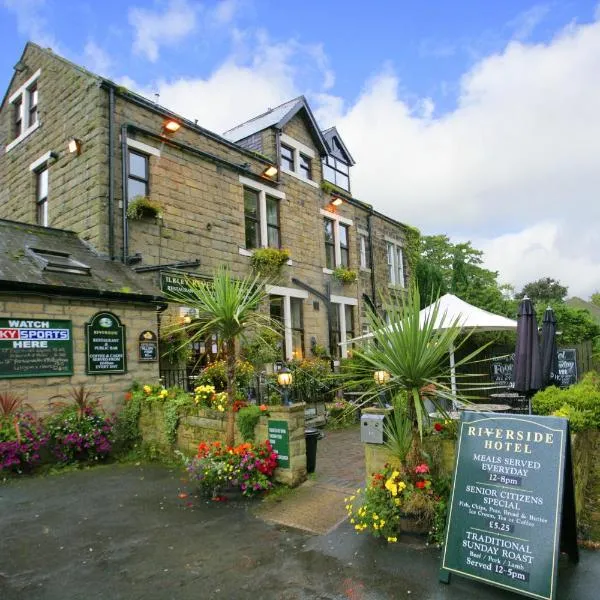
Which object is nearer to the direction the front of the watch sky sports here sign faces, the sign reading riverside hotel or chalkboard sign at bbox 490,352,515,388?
the sign reading riverside hotel

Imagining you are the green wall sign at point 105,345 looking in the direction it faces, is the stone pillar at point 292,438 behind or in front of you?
in front

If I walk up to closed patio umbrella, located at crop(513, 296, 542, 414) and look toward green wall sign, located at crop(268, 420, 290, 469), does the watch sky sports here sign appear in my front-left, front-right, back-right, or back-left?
front-right

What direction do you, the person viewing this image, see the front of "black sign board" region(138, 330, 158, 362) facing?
facing the viewer

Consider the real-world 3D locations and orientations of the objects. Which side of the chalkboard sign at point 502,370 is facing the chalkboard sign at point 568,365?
left

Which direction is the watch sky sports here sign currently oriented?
toward the camera

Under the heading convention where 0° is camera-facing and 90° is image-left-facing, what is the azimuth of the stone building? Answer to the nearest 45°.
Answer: approximately 315°

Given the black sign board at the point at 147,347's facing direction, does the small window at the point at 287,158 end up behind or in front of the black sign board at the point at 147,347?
behind

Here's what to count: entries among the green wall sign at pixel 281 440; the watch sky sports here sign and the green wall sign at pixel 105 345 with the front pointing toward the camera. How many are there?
3

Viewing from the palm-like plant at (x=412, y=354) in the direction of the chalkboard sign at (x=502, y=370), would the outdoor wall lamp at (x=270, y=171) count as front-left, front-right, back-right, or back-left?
front-left

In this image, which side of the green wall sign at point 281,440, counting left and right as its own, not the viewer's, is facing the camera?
front

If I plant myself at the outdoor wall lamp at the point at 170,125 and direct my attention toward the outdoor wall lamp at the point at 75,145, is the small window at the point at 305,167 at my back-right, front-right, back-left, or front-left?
back-right

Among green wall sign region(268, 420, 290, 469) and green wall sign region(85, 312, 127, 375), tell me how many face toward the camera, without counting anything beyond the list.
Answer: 2

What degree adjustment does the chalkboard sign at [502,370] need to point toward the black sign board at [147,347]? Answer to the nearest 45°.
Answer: approximately 45° to its right

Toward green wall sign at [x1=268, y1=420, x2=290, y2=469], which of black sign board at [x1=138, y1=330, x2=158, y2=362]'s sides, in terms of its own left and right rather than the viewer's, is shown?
front
